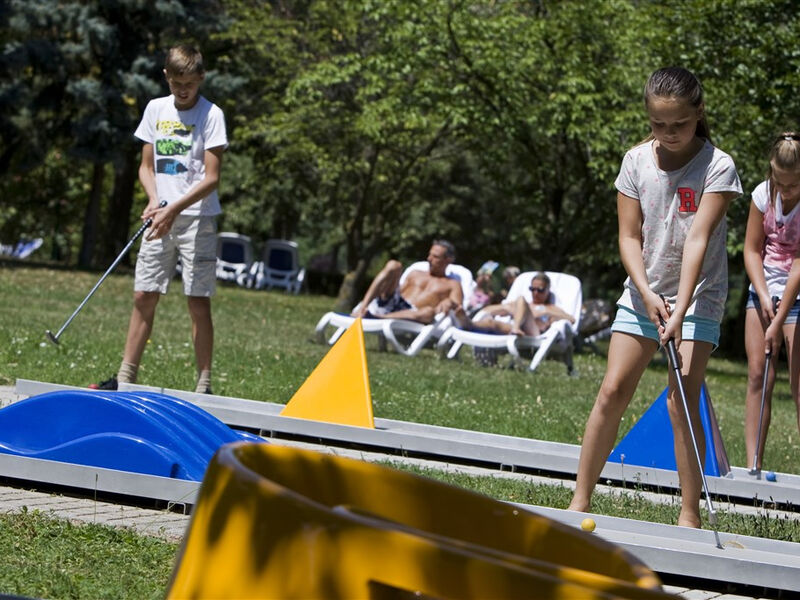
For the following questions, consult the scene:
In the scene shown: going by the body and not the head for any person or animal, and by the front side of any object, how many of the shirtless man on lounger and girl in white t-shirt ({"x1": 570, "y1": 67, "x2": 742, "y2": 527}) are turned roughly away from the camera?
0

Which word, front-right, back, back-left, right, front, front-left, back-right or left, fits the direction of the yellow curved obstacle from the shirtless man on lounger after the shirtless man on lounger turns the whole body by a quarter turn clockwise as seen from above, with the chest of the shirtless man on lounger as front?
back-left

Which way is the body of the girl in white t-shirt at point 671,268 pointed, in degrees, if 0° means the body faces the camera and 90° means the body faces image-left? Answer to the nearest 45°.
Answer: approximately 0°

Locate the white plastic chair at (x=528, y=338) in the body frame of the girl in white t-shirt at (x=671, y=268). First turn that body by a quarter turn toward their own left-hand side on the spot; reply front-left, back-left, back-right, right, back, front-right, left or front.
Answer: left

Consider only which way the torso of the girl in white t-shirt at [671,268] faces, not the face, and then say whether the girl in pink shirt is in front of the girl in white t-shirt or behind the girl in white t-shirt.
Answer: behind

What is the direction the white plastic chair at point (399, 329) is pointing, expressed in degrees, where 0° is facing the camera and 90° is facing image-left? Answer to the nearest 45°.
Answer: approximately 45°
